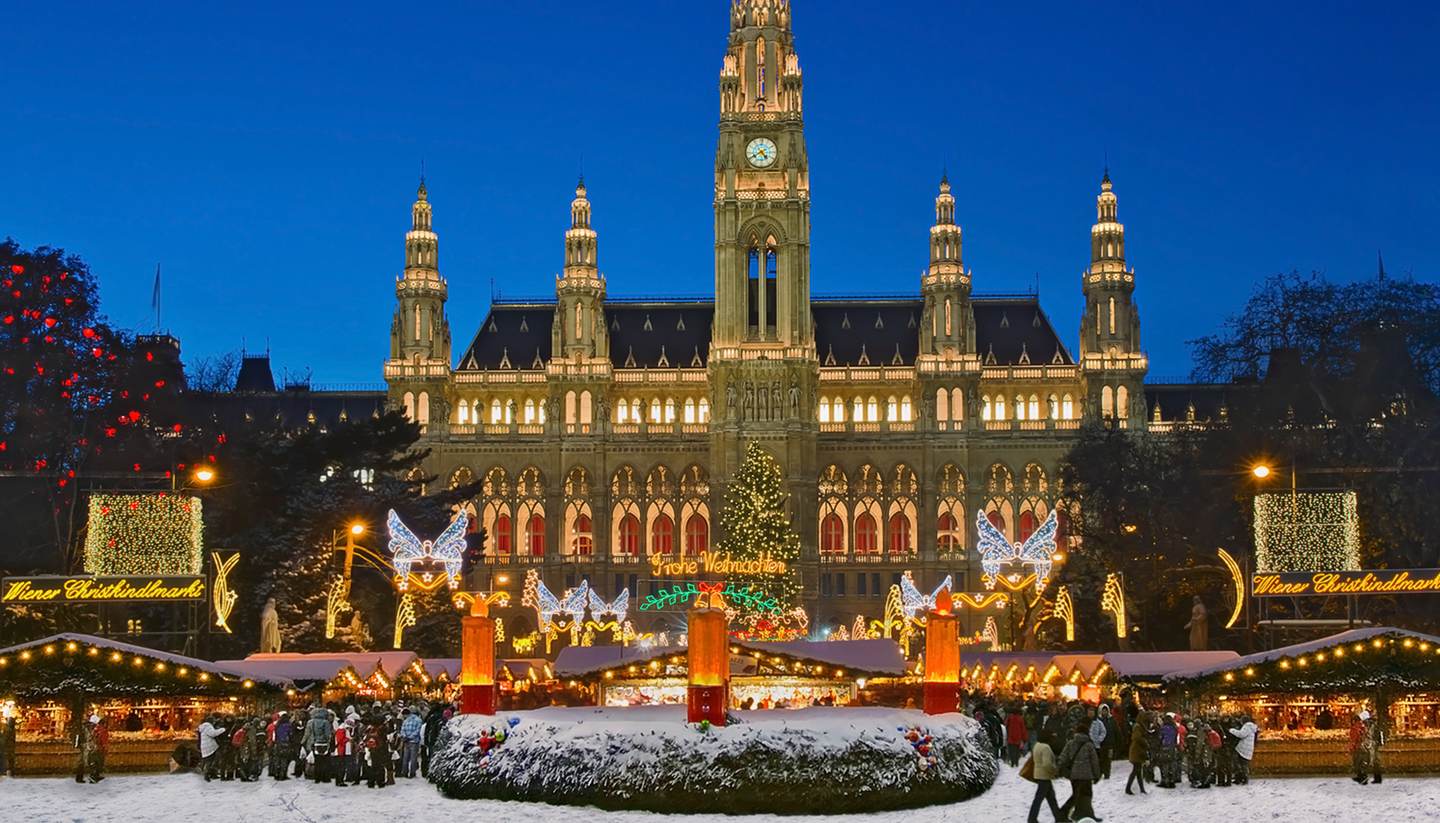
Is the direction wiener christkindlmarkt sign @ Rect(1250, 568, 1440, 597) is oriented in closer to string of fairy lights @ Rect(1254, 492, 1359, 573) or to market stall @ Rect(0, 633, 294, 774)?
the market stall

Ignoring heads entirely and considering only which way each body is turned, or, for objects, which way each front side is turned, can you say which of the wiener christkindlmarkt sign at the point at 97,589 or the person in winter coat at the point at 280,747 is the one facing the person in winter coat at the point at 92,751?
the wiener christkindlmarkt sign

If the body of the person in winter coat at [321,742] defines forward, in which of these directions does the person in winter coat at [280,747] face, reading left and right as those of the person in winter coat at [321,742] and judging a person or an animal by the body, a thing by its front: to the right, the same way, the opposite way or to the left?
the same way

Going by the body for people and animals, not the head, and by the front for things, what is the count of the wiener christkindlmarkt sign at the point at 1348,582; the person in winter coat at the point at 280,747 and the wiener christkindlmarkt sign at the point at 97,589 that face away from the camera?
1

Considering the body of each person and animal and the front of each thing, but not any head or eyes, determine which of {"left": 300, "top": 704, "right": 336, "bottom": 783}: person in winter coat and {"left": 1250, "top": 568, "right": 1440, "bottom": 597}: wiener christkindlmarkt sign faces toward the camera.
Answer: the wiener christkindlmarkt sign

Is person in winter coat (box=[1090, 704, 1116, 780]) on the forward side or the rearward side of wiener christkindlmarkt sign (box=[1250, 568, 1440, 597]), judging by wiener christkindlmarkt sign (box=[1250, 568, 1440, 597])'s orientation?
on the forward side

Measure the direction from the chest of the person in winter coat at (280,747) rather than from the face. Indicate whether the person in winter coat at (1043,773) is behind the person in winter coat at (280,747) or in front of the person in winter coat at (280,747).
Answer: behind

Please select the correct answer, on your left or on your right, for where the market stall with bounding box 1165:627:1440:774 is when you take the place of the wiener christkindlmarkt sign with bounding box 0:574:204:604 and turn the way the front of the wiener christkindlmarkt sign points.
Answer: on your left

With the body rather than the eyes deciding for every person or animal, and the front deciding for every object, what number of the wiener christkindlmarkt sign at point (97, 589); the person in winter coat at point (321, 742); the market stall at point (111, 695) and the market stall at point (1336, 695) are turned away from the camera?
1

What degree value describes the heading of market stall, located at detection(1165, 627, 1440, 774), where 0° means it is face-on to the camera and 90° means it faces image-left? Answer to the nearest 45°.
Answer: approximately 0°

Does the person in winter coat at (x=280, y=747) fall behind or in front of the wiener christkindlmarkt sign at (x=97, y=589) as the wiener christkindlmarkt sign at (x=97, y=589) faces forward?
in front

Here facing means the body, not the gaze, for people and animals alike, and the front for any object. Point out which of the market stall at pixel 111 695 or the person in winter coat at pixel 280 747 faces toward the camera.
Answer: the market stall

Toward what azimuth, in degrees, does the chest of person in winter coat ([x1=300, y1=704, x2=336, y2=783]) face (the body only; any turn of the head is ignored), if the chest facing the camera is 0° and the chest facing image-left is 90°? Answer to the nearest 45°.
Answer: approximately 180°

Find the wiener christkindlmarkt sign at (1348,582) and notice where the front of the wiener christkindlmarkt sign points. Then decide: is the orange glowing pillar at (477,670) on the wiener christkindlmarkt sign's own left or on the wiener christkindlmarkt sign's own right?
on the wiener christkindlmarkt sign's own right

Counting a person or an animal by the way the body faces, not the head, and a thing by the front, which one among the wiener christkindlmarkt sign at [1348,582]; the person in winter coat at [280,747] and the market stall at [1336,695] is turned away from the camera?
the person in winter coat

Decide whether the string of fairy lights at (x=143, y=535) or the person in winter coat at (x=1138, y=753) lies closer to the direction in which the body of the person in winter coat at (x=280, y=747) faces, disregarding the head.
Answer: the string of fairy lights

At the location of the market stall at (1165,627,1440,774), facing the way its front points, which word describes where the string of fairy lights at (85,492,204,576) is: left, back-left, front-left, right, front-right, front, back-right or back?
right

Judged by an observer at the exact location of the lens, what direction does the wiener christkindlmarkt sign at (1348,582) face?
facing the viewer

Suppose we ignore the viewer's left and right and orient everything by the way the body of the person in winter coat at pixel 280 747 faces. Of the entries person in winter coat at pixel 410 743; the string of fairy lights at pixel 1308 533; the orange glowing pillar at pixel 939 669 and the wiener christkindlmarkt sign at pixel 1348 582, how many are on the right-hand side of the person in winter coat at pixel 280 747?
4

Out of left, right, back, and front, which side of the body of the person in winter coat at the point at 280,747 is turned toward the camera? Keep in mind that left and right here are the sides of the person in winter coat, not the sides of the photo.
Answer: back

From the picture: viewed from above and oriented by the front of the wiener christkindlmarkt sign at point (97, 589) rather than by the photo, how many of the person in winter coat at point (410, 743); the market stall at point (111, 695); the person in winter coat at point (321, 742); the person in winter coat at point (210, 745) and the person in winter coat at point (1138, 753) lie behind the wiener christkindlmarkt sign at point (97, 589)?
0

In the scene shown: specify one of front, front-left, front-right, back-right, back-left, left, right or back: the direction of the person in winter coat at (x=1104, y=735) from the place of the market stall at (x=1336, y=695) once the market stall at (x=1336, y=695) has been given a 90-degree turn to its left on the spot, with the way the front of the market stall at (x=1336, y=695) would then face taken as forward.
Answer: back
